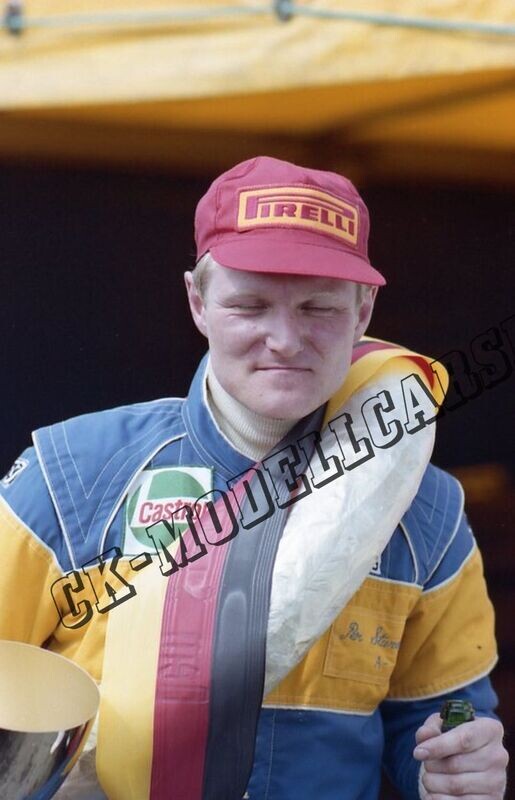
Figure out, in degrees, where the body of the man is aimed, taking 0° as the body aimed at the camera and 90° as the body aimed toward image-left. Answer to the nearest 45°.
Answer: approximately 0°
